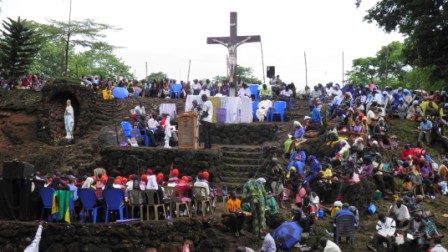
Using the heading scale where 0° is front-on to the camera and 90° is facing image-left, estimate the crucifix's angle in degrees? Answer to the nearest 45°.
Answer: approximately 0°

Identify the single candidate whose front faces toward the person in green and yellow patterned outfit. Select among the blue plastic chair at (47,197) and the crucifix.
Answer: the crucifix
